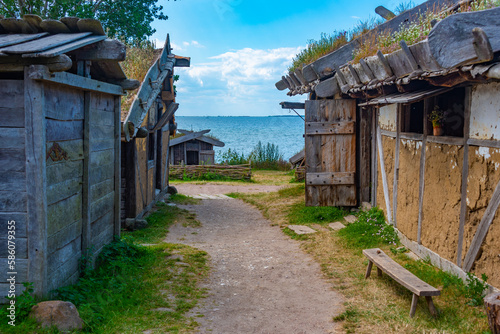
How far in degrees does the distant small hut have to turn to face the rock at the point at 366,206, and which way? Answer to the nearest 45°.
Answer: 0° — it already faces it

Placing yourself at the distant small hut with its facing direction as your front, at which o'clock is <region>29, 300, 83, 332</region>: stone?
The stone is roughly at 12 o'clock from the distant small hut.

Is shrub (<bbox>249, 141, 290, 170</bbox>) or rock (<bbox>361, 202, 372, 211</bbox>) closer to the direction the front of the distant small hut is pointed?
the rock

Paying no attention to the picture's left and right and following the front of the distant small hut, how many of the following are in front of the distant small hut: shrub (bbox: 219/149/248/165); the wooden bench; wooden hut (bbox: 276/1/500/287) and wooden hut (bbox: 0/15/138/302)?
3

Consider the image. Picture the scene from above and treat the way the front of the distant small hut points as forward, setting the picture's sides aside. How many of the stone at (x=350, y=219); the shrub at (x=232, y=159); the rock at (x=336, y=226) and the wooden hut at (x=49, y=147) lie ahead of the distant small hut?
3

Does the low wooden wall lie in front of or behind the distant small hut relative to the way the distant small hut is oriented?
in front

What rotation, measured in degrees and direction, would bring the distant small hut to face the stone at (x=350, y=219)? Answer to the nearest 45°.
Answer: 0° — it already faces it

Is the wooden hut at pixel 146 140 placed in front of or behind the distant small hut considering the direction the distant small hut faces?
in front

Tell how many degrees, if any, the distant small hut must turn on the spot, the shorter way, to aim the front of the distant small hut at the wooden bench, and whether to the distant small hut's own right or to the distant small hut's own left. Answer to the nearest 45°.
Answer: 0° — it already faces it

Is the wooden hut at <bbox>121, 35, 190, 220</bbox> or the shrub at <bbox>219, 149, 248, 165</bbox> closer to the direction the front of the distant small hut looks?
the wooden hut

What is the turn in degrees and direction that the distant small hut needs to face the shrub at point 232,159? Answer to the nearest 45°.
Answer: approximately 135° to its left

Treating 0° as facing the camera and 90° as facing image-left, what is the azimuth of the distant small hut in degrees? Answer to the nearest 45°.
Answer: approximately 0°

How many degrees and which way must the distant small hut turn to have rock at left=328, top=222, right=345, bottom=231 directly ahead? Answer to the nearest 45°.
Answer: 0° — it already faces it
